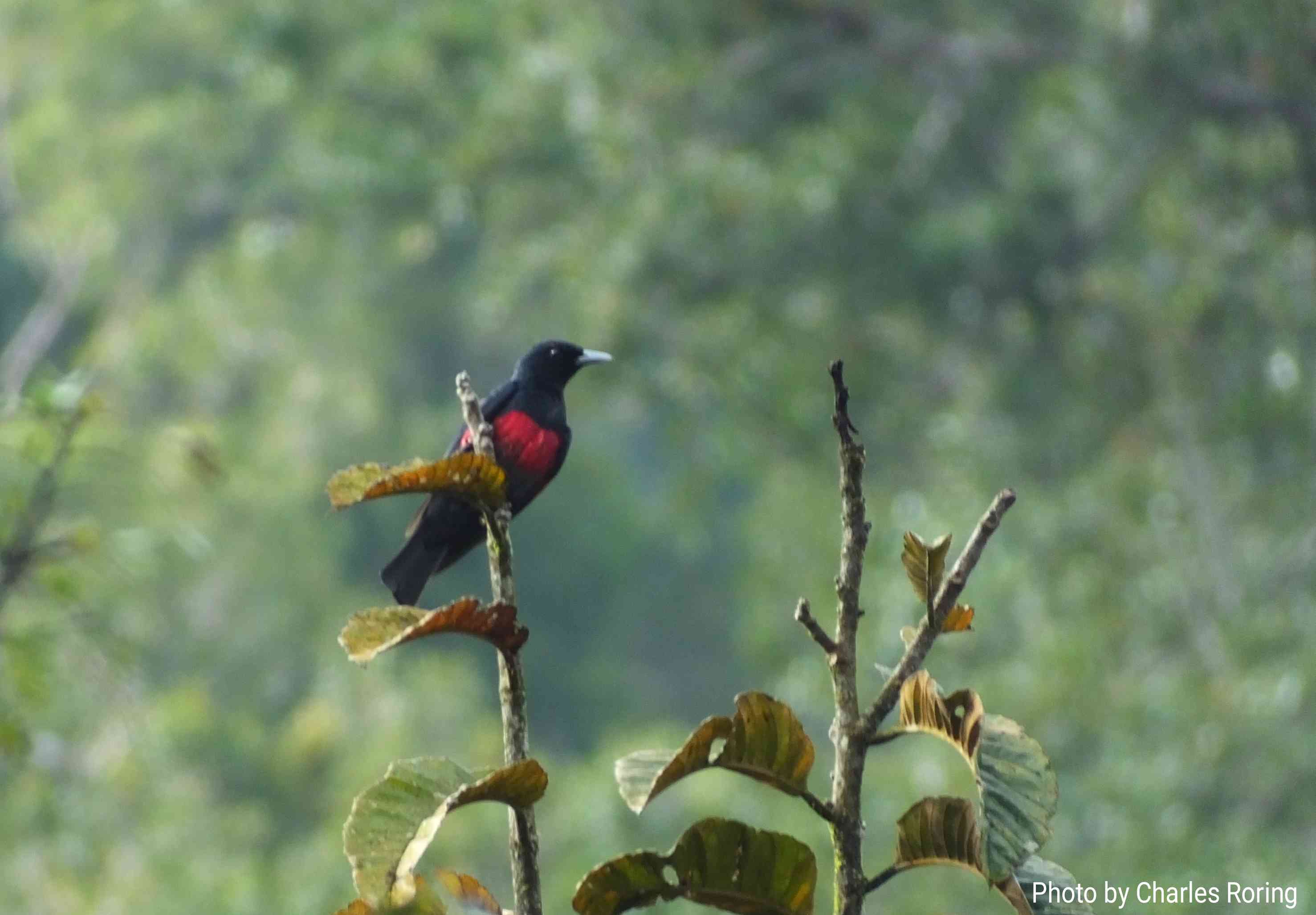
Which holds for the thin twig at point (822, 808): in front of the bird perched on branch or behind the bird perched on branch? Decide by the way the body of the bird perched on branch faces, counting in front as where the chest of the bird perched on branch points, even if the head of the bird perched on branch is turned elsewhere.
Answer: in front

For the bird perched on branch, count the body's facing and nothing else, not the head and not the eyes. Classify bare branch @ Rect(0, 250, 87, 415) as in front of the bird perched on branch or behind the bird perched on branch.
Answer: behind

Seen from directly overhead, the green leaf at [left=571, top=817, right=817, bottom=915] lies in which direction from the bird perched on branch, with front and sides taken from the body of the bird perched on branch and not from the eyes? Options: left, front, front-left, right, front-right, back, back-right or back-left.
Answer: front-left

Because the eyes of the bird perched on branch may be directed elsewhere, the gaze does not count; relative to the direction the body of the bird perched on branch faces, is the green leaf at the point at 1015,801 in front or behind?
in front

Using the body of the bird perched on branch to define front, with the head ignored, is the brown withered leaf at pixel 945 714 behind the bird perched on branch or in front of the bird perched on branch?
in front

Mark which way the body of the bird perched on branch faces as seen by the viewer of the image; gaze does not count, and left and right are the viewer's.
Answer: facing the viewer and to the right of the viewer

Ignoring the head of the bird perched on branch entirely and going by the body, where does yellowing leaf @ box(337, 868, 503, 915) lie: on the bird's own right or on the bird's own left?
on the bird's own right
